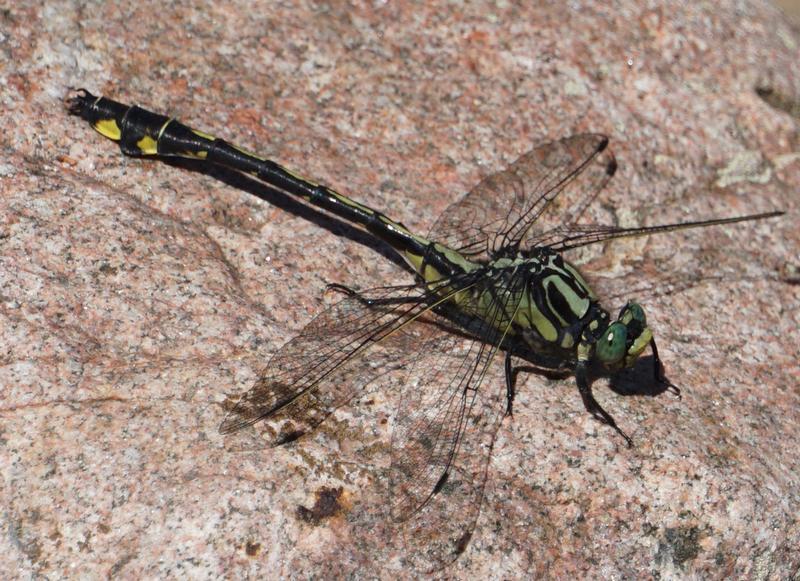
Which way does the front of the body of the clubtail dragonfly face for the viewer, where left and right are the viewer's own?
facing the viewer and to the right of the viewer
